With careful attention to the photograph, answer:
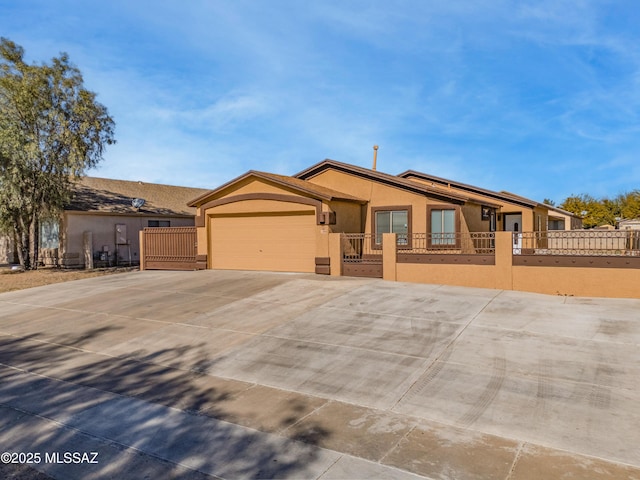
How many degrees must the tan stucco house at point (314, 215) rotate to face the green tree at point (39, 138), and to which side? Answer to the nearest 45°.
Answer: approximately 45° to its right

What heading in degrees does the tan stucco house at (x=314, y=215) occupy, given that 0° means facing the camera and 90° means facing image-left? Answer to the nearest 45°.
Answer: approximately 45°

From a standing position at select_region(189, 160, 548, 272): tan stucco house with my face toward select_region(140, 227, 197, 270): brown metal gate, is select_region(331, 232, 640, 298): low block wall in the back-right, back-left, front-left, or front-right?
back-left

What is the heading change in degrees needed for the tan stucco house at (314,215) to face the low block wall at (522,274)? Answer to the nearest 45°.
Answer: approximately 90° to its left

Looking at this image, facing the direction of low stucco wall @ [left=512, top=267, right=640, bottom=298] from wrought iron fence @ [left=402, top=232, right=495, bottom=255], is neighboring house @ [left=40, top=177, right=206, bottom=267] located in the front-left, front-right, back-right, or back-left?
back-right

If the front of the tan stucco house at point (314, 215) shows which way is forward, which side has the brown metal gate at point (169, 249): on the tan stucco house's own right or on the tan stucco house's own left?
on the tan stucco house's own right

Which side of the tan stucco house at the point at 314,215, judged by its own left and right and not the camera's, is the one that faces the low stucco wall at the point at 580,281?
left

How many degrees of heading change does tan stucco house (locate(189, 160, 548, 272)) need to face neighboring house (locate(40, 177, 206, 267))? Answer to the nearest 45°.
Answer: approximately 90° to its right
